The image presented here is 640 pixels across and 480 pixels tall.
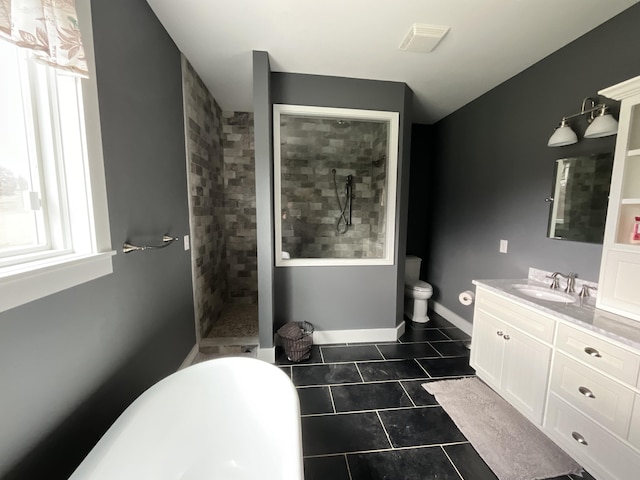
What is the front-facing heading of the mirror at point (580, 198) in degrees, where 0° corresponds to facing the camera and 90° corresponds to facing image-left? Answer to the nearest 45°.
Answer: approximately 45°

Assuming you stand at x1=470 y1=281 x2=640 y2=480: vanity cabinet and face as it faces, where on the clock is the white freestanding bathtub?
The white freestanding bathtub is roughly at 12 o'clock from the vanity cabinet.

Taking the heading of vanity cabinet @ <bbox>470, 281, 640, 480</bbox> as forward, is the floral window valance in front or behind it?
in front

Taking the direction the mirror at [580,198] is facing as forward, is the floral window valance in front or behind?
in front

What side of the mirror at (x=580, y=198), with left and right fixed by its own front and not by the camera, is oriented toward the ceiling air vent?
front

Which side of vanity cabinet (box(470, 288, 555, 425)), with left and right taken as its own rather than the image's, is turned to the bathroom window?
front

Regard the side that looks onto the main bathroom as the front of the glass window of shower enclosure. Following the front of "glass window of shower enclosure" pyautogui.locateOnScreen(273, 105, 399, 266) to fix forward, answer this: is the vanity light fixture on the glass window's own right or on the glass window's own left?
on the glass window's own left

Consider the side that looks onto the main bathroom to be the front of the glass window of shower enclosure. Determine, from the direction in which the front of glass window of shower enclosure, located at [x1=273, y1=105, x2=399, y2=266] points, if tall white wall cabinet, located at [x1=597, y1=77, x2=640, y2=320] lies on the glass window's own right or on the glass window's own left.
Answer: on the glass window's own left

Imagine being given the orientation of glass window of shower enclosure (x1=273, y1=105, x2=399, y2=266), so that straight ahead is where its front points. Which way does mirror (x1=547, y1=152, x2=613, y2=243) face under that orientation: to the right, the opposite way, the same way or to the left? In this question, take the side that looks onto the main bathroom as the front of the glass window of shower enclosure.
to the right
